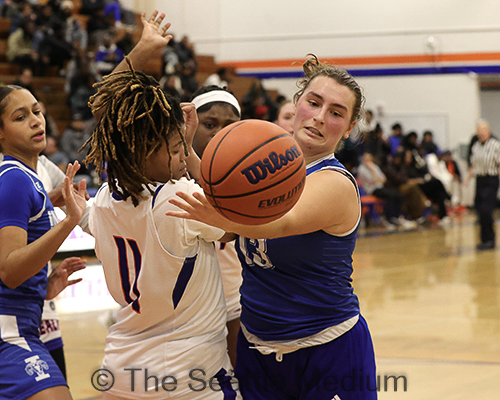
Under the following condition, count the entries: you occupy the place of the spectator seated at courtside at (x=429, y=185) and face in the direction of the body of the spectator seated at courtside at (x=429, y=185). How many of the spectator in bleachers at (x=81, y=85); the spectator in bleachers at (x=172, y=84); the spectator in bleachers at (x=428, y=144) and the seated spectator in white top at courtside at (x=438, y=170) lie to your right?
2

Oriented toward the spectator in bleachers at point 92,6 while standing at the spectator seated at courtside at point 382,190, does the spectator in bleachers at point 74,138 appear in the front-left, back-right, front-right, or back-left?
front-left

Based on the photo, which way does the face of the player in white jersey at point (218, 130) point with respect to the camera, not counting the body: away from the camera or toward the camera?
toward the camera

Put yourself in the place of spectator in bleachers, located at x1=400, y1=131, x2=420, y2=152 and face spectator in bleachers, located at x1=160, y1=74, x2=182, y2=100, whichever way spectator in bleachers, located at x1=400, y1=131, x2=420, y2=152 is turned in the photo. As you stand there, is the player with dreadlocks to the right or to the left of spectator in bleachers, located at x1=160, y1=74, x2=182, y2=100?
left

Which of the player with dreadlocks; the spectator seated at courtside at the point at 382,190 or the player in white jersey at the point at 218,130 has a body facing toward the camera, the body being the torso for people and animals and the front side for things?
the player in white jersey

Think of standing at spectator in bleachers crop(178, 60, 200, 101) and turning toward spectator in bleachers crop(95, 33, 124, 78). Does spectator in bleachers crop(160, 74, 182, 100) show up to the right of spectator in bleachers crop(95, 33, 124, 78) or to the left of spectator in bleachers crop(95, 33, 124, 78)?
left

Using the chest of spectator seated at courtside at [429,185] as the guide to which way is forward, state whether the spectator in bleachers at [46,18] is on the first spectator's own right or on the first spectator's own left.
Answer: on the first spectator's own right

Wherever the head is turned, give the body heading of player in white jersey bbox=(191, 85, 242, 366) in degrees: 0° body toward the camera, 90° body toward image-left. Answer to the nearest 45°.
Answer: approximately 0°

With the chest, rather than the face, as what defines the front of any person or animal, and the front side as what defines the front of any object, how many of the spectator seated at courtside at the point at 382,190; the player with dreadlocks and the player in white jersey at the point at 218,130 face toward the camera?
1
